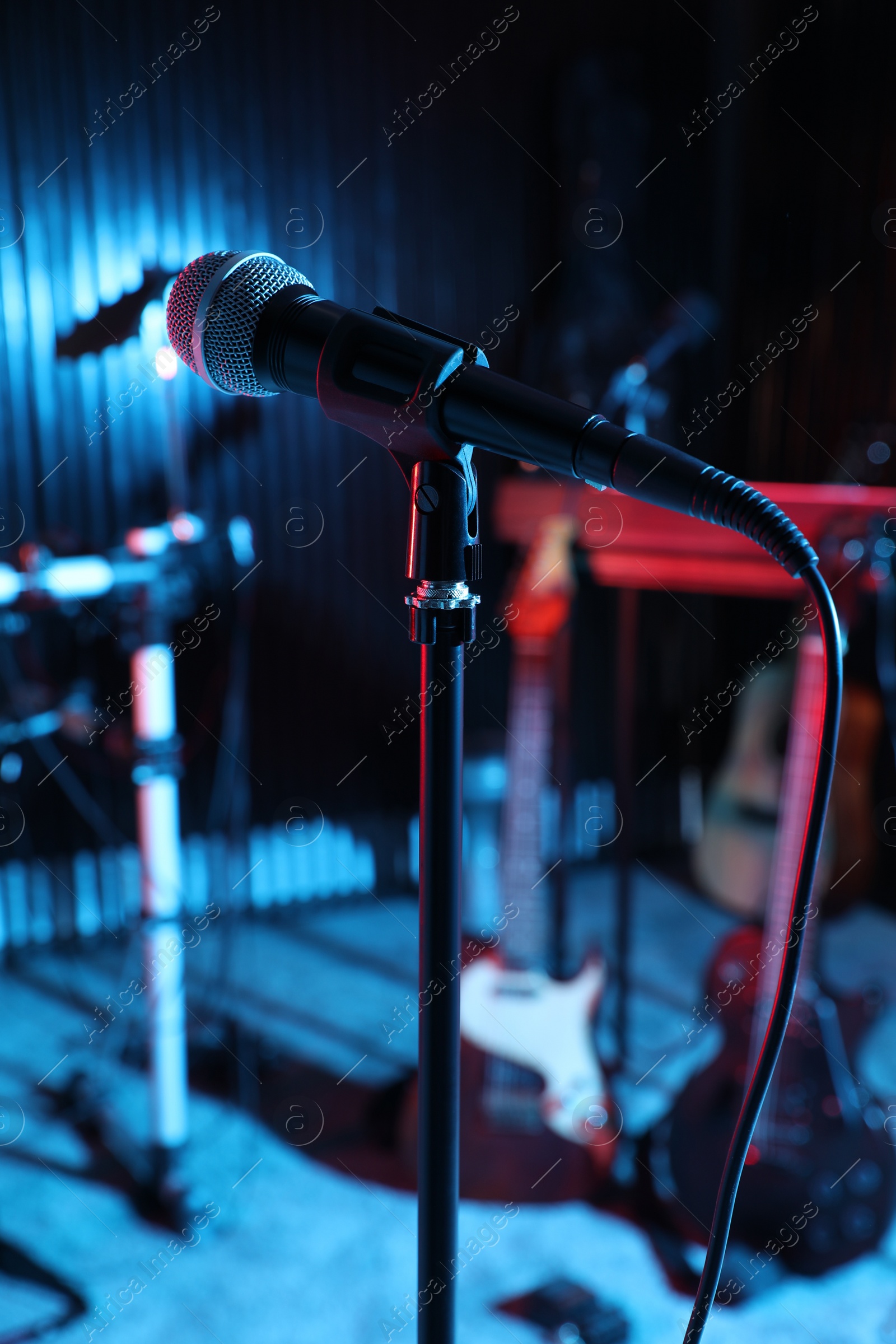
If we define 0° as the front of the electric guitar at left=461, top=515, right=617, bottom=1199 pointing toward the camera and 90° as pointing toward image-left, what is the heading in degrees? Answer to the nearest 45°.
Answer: approximately 0°

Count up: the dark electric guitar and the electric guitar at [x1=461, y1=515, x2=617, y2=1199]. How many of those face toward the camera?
2

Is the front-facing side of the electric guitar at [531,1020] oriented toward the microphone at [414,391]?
yes

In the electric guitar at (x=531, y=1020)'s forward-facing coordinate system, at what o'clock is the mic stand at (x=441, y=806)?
The mic stand is roughly at 12 o'clock from the electric guitar.

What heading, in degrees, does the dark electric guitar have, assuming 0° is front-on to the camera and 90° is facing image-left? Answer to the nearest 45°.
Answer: approximately 0°
